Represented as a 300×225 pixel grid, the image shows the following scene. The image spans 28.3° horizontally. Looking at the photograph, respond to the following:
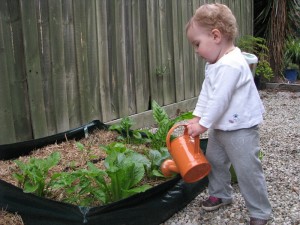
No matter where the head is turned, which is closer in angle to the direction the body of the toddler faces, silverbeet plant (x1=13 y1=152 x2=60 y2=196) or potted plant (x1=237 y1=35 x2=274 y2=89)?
the silverbeet plant

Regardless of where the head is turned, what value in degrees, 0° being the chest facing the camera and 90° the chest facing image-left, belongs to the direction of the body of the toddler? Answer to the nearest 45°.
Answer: approximately 90°

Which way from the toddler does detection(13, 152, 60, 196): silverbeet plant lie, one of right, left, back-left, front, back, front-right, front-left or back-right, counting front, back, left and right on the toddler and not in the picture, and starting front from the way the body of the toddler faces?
front

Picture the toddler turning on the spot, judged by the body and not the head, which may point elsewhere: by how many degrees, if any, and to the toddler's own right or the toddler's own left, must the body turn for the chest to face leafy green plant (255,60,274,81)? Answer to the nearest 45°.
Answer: approximately 90° to the toddler's own right

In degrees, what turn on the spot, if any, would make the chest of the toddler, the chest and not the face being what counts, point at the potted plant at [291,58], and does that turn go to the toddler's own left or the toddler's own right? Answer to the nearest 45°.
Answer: approximately 90° to the toddler's own right

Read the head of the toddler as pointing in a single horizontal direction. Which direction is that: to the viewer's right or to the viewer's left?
to the viewer's left
